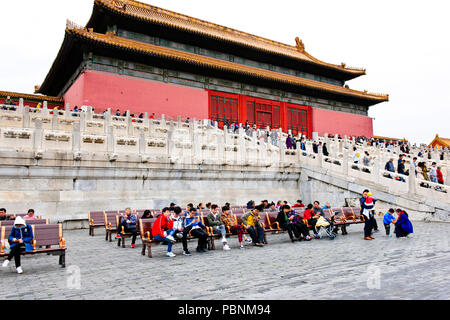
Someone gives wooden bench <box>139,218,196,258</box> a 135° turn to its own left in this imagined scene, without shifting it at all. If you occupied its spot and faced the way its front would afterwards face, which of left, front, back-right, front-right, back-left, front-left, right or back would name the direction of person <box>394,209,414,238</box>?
right

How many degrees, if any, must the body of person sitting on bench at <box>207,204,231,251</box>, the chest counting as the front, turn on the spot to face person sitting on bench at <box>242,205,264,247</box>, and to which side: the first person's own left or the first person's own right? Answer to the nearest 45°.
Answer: approximately 45° to the first person's own left

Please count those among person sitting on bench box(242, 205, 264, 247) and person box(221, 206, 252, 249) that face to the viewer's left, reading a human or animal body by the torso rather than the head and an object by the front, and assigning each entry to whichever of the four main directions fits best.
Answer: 0

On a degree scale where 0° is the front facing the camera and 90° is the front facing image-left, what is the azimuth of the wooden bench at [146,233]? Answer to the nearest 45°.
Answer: approximately 315°

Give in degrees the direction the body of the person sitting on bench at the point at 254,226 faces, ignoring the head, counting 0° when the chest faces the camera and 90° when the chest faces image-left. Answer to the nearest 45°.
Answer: approximately 315°

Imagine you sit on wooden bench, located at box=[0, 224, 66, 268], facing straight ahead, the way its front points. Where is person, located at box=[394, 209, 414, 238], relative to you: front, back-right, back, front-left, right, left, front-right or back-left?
left

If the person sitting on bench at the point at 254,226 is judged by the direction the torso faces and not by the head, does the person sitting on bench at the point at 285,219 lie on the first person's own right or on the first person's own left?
on the first person's own left

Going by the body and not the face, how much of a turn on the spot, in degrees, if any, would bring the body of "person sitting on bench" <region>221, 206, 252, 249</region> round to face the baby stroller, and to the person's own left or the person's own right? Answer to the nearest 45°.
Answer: approximately 45° to the person's own left

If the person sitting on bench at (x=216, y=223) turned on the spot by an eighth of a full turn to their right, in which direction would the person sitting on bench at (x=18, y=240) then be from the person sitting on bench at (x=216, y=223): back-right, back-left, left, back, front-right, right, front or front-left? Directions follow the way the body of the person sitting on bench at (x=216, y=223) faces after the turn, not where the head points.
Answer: front-right

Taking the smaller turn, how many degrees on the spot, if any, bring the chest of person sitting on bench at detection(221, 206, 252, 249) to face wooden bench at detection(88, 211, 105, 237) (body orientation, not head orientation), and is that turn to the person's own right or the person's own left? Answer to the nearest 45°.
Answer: approximately 135° to the person's own right

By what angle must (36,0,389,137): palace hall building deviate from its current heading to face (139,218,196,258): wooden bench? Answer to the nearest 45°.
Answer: approximately 45° to its right
